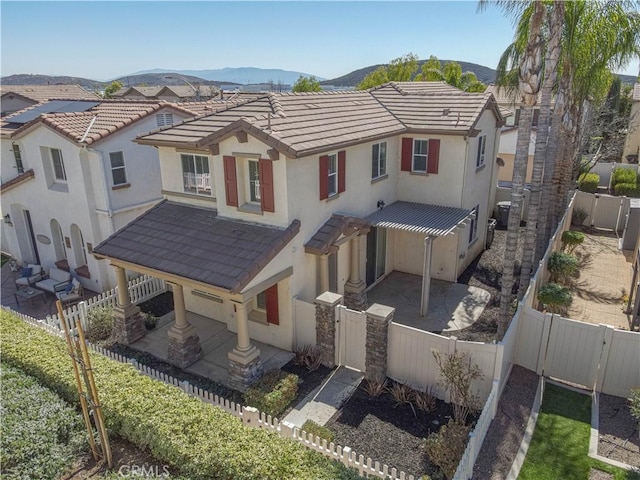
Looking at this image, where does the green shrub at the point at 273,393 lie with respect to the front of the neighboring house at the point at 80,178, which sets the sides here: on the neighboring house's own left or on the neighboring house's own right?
on the neighboring house's own left

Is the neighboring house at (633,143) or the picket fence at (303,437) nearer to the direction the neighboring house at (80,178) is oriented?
the picket fence

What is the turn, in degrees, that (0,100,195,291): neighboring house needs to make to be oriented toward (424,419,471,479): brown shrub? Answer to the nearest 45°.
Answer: approximately 45° to its left

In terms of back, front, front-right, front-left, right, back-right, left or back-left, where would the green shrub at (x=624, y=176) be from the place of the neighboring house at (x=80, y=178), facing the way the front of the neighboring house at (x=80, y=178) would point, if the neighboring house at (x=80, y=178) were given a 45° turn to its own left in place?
left

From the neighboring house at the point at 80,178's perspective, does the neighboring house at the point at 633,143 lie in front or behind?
behind

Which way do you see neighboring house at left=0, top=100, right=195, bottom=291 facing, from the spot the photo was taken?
facing the viewer and to the left of the viewer

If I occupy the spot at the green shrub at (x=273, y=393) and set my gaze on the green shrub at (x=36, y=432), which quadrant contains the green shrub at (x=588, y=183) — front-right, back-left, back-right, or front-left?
back-right

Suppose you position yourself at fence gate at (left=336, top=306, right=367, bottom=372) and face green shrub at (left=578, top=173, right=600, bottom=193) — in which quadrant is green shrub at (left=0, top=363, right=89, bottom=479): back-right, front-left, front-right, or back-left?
back-left

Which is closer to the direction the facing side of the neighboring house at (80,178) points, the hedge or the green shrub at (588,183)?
the hedge

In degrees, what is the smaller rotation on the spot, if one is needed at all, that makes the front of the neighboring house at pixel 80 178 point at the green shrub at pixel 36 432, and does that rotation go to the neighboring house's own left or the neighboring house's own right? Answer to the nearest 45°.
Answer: approximately 45° to the neighboring house's own left

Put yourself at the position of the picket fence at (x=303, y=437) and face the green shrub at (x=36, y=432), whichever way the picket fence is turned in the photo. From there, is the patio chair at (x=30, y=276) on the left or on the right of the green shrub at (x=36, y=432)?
right

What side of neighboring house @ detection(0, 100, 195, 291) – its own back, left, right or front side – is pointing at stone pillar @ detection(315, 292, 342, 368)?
left

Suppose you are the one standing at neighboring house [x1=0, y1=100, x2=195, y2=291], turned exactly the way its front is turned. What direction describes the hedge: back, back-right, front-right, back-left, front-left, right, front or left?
front-left
